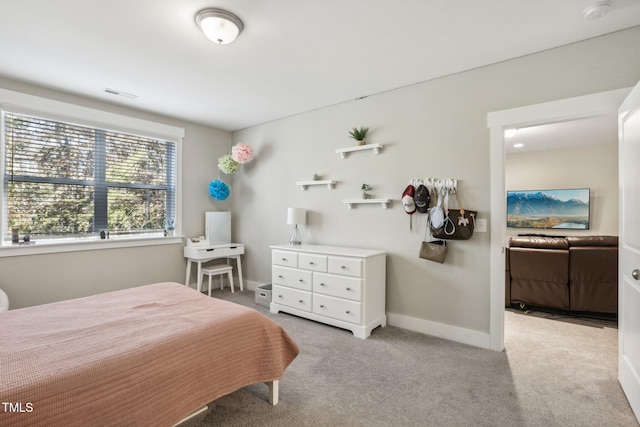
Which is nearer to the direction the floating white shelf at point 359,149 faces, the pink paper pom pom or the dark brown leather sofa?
the pink paper pom pom

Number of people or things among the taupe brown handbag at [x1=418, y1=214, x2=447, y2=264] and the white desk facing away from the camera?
0

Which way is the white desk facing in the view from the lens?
facing the viewer and to the right of the viewer

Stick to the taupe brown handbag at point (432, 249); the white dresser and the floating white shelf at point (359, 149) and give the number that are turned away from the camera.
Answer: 0

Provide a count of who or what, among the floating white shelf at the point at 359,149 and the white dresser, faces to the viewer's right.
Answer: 0

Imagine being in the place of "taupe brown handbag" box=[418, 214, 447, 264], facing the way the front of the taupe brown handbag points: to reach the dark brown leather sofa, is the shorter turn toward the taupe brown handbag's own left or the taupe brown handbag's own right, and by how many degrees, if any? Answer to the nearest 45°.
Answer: approximately 180°

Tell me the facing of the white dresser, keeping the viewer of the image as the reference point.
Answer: facing the viewer and to the left of the viewer

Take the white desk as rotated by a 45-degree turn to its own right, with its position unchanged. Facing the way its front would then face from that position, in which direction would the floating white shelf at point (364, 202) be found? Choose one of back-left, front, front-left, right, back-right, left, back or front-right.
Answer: front-left

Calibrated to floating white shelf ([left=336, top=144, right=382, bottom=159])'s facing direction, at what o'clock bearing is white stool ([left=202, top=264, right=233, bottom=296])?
The white stool is roughly at 2 o'clock from the floating white shelf.

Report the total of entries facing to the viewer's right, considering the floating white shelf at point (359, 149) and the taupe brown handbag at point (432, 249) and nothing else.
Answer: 0

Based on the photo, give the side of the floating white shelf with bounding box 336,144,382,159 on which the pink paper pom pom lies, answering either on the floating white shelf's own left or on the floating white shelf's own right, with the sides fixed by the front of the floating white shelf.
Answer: on the floating white shelf's own right

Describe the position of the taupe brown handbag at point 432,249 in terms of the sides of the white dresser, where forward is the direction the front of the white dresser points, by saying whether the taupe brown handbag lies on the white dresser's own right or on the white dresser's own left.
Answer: on the white dresser's own left
